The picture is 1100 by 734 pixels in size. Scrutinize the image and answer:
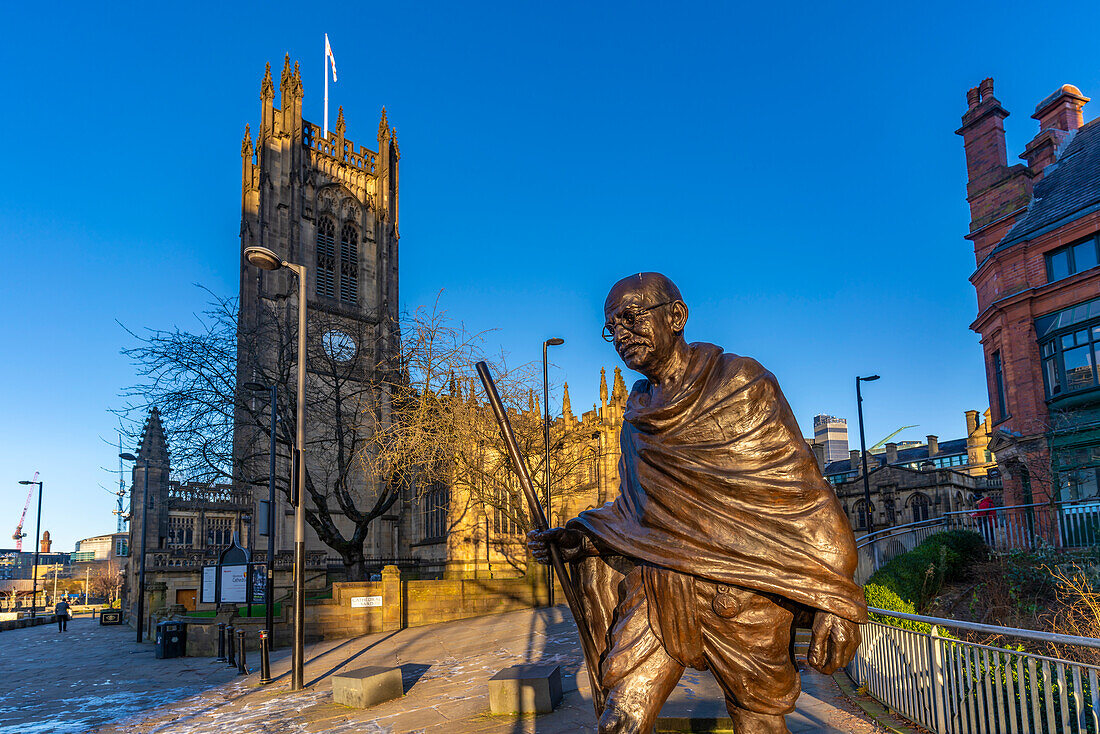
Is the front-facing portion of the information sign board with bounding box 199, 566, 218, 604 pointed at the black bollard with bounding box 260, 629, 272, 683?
yes

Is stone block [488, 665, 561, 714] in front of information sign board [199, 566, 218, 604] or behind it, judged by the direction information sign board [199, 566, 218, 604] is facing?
in front

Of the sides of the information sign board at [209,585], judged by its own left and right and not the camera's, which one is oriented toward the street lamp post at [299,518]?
front

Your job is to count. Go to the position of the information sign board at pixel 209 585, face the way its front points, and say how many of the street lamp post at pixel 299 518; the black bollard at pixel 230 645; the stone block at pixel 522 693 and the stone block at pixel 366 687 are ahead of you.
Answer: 4

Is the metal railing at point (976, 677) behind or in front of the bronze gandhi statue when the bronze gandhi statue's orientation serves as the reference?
behind

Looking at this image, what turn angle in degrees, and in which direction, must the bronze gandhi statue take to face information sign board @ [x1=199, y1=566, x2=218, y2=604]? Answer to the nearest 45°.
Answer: approximately 90° to its right

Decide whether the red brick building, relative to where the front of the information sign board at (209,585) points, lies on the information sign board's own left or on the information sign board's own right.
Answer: on the information sign board's own left

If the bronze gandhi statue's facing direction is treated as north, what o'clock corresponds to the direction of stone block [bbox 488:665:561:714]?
The stone block is roughly at 4 o'clock from the bronze gandhi statue.

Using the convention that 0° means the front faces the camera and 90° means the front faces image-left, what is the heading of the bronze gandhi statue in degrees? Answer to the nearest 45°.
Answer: approximately 45°

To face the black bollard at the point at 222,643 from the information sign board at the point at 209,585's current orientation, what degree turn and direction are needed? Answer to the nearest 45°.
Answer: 0° — it already faces it

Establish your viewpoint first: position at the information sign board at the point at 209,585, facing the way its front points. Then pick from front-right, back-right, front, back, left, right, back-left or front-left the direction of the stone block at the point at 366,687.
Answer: front

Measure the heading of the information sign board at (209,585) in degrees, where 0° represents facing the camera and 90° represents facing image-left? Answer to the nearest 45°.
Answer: approximately 0°

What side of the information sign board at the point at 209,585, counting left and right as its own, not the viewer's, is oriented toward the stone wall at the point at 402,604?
left

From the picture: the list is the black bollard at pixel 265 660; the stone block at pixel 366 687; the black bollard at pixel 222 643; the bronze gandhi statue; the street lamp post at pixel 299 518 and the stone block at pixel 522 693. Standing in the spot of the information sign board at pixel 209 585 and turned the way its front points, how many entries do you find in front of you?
6
